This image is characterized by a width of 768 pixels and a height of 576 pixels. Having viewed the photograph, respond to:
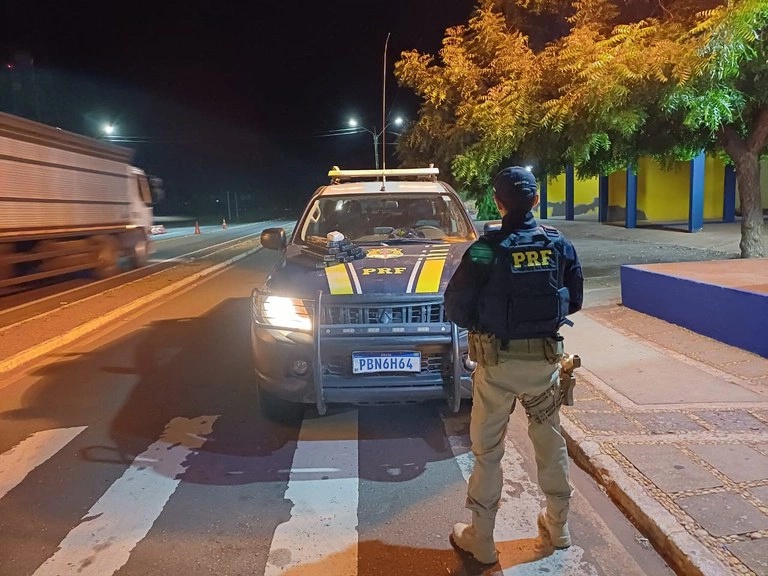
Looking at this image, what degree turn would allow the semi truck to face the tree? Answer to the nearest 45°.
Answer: approximately 90° to its right

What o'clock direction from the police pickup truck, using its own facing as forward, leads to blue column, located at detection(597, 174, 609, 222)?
The blue column is roughly at 7 o'clock from the police pickup truck.

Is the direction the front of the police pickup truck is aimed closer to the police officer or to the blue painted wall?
the police officer

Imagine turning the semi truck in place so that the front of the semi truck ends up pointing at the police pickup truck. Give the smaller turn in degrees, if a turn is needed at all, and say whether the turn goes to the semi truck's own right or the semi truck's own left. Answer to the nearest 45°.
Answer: approximately 135° to the semi truck's own right

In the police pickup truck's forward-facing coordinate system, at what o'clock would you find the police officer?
The police officer is roughly at 11 o'clock from the police pickup truck.

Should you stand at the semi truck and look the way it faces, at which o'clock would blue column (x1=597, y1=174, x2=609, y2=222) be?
The blue column is roughly at 1 o'clock from the semi truck.

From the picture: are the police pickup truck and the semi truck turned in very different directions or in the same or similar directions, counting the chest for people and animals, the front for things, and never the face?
very different directions

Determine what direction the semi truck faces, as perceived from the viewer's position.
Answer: facing away from the viewer and to the right of the viewer

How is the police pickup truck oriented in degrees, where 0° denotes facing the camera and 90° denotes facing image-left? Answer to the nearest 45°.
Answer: approximately 0°

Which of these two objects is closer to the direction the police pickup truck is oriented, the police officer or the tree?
the police officer

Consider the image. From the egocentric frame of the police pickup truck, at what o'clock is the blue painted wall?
The blue painted wall is roughly at 8 o'clock from the police pickup truck.

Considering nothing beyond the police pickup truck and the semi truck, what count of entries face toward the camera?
1
